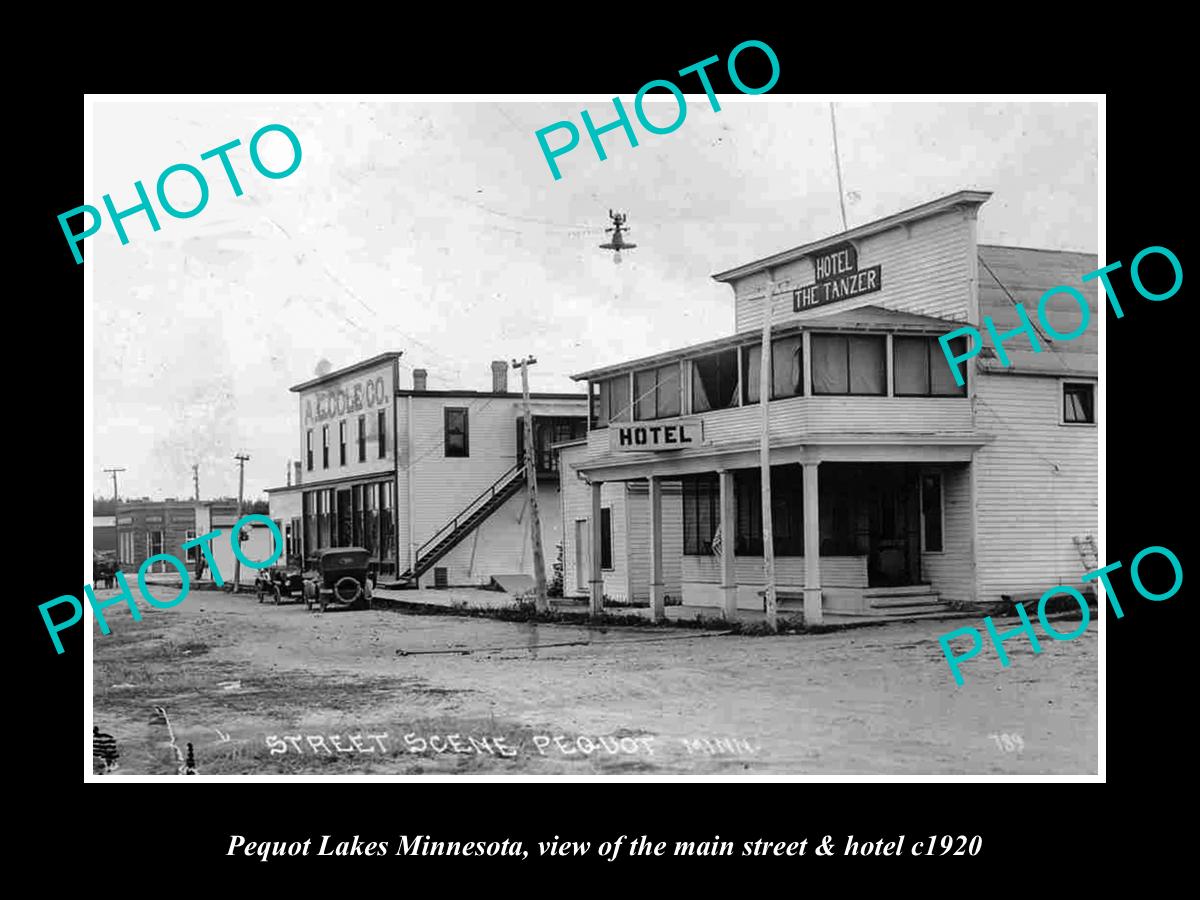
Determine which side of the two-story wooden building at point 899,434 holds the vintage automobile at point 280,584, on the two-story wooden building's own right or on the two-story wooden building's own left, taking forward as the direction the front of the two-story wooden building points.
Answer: on the two-story wooden building's own right

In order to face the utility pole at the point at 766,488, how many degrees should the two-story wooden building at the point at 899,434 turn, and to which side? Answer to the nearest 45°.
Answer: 0° — it already faces it

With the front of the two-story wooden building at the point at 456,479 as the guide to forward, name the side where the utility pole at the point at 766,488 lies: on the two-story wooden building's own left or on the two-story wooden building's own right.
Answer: on the two-story wooden building's own left

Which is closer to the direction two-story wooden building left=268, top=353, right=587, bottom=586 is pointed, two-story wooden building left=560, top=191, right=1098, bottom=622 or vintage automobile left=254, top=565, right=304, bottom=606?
the vintage automobile

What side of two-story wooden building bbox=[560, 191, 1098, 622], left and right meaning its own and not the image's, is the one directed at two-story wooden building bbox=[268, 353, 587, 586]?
right

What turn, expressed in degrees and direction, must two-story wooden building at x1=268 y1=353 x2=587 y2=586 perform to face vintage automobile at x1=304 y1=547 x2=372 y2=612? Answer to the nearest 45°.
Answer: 0° — it already faces it

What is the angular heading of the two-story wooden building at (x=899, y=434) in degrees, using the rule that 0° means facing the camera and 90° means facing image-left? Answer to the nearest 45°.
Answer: approximately 45°

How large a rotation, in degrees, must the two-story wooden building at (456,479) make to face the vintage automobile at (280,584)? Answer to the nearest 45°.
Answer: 0° — it already faces it

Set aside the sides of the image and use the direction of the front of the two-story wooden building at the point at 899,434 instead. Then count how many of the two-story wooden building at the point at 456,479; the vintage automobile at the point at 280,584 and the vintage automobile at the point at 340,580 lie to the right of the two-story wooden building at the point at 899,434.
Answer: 3
